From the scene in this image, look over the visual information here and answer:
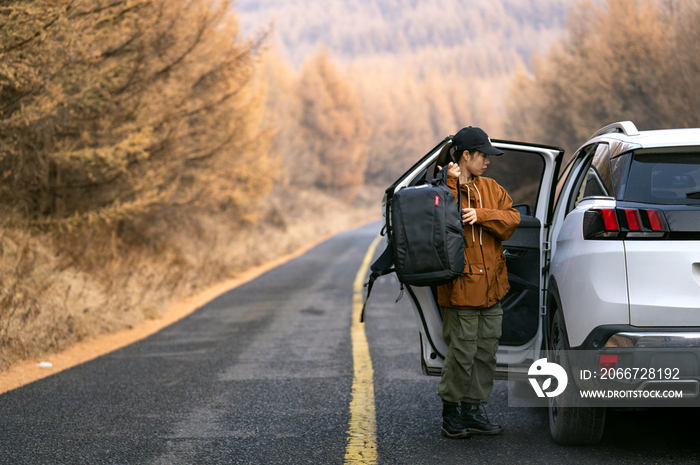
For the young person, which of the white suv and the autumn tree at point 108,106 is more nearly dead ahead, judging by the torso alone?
the white suv

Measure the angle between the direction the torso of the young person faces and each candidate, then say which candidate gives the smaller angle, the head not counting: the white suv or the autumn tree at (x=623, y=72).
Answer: the white suv

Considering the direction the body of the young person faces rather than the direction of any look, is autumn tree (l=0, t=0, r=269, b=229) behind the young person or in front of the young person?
behind

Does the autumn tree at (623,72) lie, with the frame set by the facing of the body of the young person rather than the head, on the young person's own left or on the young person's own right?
on the young person's own left

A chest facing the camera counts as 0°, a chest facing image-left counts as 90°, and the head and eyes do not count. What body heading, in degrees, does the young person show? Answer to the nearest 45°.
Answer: approximately 315°
